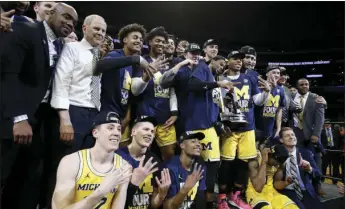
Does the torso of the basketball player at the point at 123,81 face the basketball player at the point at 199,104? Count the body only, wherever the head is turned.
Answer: no

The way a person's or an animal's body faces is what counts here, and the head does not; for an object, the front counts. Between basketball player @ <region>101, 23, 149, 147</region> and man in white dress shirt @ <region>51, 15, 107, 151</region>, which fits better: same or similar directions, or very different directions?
same or similar directions

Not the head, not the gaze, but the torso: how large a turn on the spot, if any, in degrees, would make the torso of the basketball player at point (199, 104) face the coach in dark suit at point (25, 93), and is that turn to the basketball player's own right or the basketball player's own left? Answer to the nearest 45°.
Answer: approximately 45° to the basketball player's own right

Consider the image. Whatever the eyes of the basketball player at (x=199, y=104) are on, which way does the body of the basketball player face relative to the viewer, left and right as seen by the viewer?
facing the viewer

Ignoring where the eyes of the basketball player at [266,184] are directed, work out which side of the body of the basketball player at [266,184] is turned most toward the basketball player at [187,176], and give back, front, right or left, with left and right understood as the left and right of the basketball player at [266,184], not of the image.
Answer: right

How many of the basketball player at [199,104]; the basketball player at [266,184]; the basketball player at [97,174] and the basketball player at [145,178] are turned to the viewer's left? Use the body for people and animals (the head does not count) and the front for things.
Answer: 0

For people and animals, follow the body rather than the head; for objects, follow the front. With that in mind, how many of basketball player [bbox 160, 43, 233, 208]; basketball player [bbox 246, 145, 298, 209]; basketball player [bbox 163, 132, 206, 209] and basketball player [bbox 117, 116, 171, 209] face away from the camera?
0

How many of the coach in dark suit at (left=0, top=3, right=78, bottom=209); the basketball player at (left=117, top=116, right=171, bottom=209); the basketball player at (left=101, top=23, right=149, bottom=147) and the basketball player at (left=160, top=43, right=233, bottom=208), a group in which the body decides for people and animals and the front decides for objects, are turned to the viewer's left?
0

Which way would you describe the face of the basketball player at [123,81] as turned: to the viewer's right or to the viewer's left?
to the viewer's right

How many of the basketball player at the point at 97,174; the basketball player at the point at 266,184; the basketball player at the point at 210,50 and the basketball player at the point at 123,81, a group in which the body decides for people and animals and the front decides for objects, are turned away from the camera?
0

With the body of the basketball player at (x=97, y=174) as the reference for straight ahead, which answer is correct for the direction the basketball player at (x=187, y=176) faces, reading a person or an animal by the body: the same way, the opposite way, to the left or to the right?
the same way

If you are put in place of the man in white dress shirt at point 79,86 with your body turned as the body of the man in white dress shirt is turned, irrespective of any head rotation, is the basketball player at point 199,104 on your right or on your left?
on your left

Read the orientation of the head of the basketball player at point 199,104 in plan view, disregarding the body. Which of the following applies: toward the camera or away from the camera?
toward the camera

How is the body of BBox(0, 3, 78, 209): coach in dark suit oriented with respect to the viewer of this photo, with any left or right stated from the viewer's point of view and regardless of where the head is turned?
facing the viewer and to the right of the viewer

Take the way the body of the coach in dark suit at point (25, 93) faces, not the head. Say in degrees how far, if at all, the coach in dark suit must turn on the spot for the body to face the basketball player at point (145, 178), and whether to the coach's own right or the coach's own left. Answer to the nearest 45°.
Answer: approximately 45° to the coach's own left
